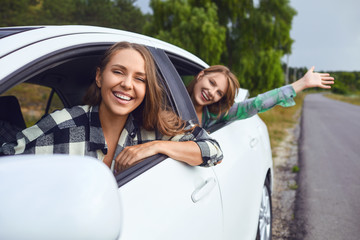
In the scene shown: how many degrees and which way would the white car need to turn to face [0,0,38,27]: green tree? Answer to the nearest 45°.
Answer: approximately 135° to its right

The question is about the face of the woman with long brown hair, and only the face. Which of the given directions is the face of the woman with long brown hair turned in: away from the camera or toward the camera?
toward the camera

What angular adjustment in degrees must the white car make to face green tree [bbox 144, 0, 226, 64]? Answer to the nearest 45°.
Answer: approximately 135° to its right

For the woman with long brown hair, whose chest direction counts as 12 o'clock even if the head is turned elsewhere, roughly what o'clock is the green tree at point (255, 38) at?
The green tree is roughly at 7 o'clock from the woman with long brown hair.

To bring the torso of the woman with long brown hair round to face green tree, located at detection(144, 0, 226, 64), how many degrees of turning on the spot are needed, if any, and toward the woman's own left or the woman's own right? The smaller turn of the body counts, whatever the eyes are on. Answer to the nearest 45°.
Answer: approximately 180°

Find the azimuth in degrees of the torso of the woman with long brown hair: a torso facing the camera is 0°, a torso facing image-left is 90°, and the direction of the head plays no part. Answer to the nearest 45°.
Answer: approximately 0°

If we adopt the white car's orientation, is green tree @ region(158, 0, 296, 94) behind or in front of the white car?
behind

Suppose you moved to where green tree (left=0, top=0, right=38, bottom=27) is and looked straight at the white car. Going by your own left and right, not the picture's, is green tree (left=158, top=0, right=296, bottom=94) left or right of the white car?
left

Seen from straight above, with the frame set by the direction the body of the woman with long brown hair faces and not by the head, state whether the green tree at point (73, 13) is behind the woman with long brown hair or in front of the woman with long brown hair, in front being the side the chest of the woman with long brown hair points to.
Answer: behind

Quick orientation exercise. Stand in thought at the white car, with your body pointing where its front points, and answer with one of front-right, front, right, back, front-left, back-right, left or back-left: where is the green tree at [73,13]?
back-right

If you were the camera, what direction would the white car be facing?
facing the viewer and to the left of the viewer

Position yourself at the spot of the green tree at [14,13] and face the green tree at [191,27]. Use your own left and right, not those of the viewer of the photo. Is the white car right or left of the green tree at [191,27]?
right
